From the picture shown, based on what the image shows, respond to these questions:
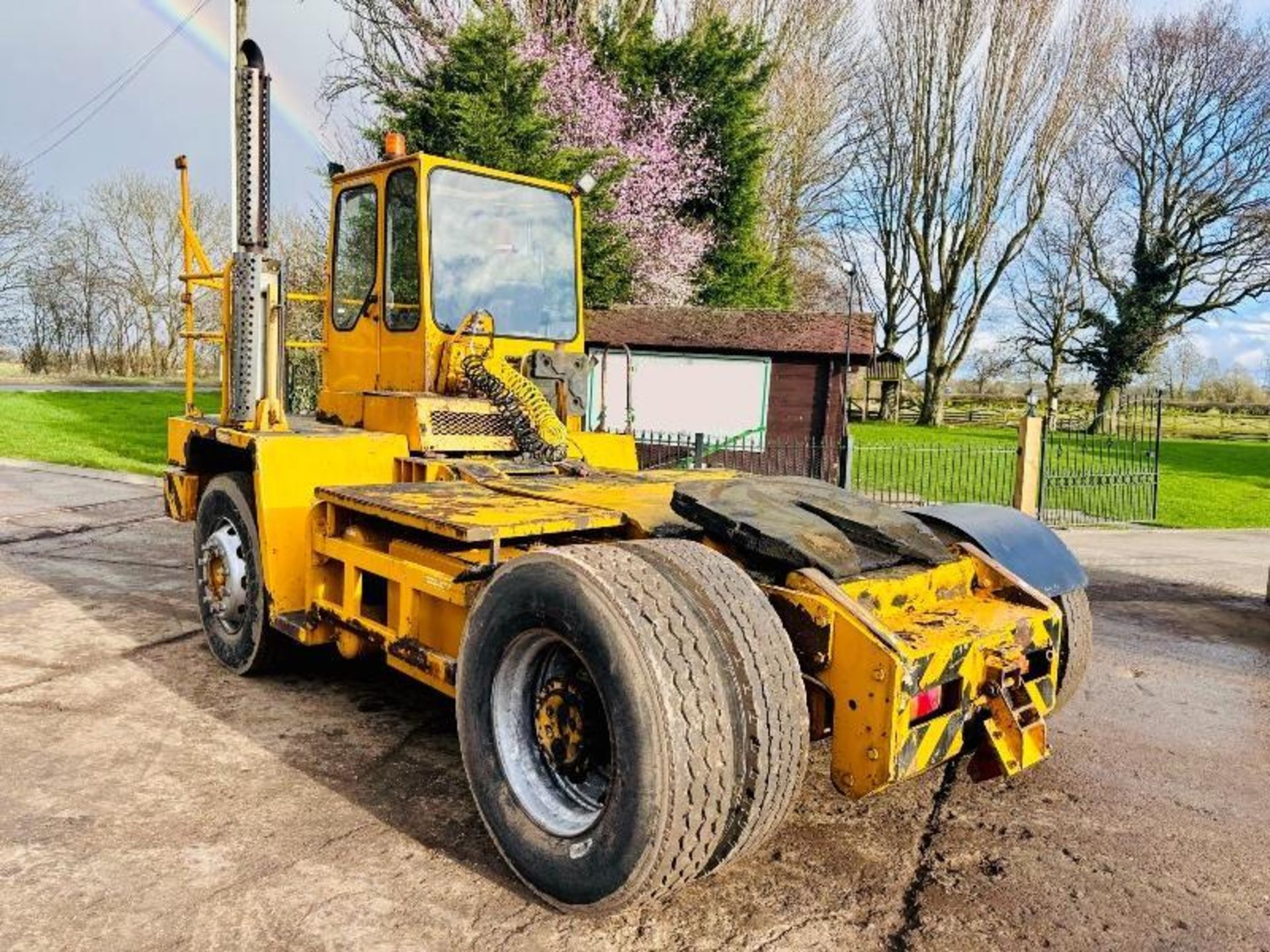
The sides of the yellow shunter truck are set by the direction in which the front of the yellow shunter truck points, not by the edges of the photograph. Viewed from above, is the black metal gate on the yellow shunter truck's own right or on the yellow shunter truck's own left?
on the yellow shunter truck's own right

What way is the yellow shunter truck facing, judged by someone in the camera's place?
facing away from the viewer and to the left of the viewer

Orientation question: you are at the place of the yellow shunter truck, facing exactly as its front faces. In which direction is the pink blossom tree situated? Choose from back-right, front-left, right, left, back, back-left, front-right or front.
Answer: front-right

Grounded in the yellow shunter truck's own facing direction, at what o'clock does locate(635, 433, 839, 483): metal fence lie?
The metal fence is roughly at 2 o'clock from the yellow shunter truck.

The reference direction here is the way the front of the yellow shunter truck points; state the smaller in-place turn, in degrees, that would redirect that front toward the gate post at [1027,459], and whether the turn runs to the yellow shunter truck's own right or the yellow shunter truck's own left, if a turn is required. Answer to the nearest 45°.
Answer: approximately 90° to the yellow shunter truck's own right

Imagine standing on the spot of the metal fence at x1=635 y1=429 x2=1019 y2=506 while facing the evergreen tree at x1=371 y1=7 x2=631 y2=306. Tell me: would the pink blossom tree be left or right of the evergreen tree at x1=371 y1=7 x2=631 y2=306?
right

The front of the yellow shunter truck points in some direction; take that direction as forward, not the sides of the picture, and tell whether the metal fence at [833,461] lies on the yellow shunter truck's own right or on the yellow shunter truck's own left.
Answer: on the yellow shunter truck's own right

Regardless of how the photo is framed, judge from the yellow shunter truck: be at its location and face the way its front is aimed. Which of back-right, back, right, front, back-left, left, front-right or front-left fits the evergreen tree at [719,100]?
front-right
